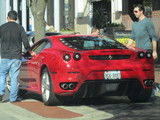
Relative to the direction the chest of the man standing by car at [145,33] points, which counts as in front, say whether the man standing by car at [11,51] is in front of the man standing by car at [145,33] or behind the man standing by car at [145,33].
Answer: in front

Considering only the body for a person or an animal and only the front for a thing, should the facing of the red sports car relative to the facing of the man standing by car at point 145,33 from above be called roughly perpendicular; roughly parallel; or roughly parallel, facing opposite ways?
roughly perpendicular

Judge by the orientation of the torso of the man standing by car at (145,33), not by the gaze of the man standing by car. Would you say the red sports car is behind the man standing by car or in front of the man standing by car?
in front

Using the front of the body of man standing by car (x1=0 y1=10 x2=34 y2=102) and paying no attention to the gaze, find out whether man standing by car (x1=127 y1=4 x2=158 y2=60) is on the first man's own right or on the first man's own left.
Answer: on the first man's own right

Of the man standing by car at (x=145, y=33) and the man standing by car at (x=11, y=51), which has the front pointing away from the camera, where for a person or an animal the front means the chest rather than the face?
the man standing by car at (x=11, y=51)

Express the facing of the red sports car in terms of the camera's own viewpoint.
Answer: facing away from the viewer and to the left of the viewer

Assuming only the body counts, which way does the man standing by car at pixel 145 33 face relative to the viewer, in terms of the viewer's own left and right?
facing the viewer and to the left of the viewer

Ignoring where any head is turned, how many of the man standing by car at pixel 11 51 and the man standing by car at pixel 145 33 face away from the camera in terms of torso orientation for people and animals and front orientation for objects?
1

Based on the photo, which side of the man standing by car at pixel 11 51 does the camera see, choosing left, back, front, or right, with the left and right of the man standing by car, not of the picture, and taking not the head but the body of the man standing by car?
back

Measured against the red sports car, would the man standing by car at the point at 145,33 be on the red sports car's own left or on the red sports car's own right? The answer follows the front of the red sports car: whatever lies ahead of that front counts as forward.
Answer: on the red sports car's own right
